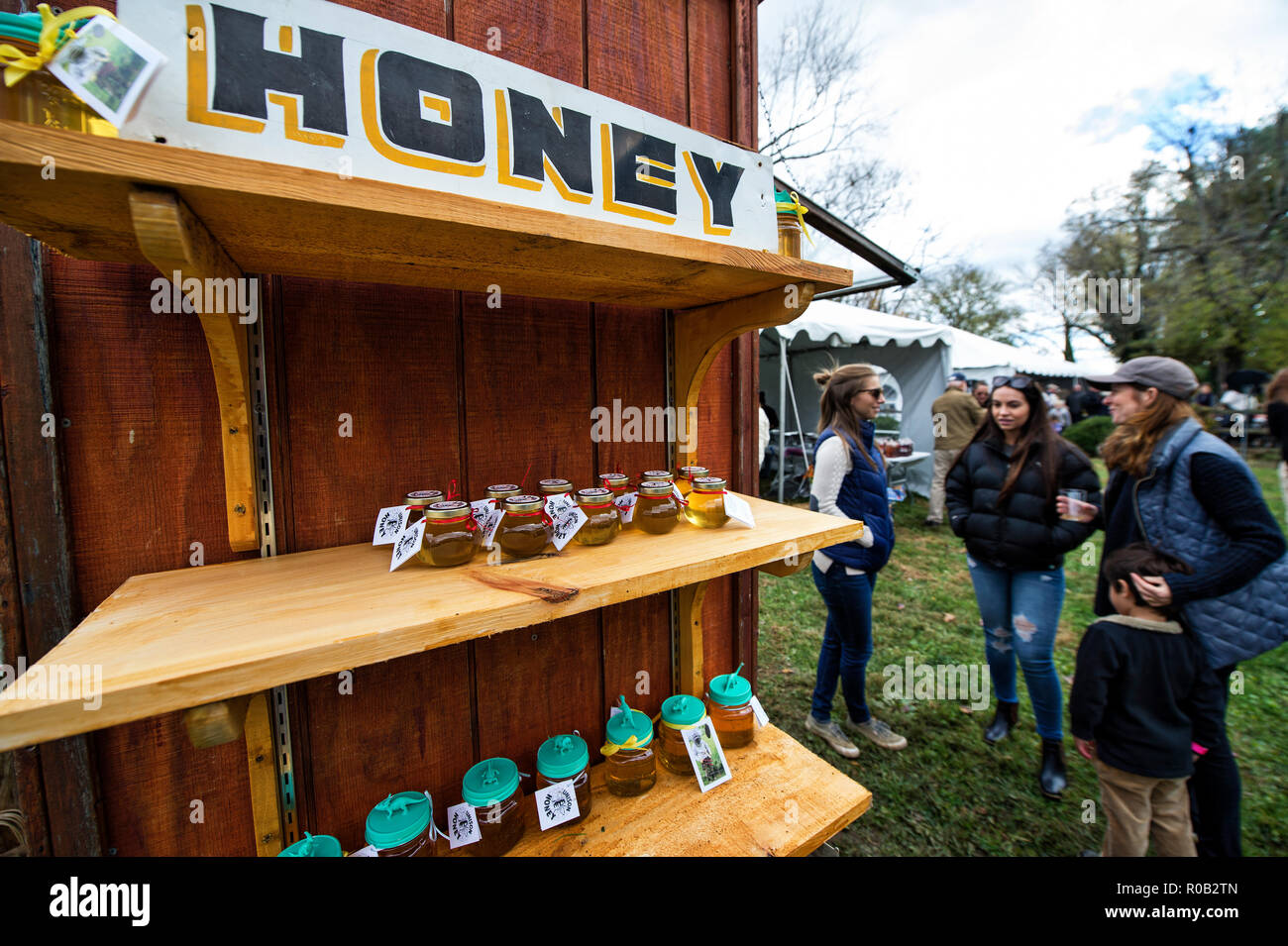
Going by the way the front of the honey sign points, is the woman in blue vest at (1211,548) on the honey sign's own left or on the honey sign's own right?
on the honey sign's own left

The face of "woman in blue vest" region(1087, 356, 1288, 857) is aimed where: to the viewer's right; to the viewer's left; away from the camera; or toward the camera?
to the viewer's left

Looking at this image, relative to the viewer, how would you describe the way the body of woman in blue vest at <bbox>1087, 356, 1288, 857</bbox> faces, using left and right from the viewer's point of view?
facing to the left of the viewer

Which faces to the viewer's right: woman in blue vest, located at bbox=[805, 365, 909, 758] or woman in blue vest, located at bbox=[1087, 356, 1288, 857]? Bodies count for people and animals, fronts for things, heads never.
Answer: woman in blue vest, located at bbox=[805, 365, 909, 758]

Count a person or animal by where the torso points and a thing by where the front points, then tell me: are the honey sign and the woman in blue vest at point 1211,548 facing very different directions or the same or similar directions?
very different directions

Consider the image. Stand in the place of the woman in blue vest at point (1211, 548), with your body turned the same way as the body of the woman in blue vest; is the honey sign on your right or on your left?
on your left

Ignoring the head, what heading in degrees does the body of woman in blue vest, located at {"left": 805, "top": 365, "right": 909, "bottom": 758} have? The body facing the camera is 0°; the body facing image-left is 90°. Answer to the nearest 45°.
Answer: approximately 270°

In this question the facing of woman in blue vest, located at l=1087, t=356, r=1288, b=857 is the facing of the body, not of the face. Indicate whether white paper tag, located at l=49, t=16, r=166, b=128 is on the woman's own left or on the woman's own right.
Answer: on the woman's own left
